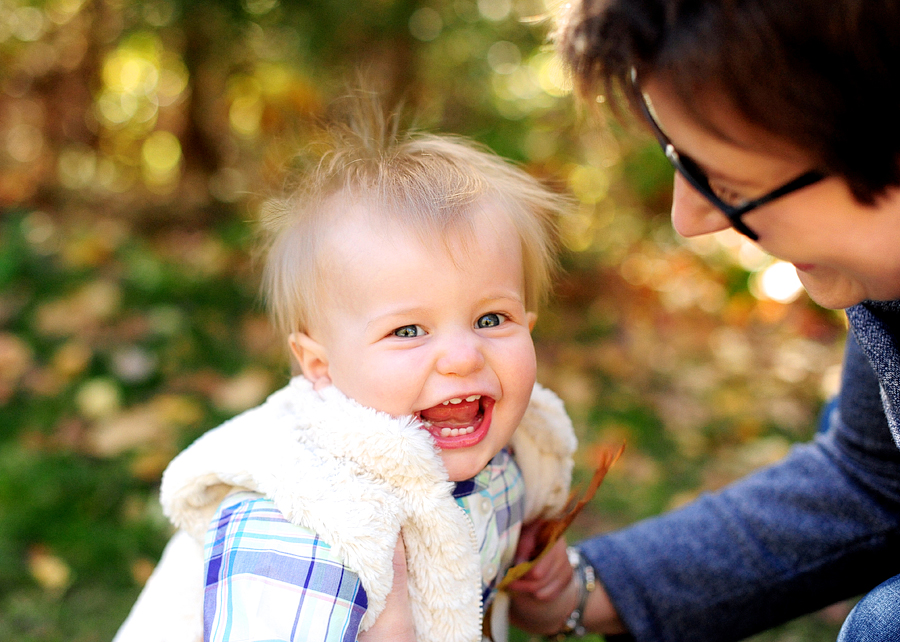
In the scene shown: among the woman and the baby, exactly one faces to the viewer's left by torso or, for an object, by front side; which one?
the woman

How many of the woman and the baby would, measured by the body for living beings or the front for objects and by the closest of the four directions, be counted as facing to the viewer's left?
1

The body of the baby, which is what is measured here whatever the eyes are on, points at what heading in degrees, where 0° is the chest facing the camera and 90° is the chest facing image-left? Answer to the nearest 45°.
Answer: approximately 315°

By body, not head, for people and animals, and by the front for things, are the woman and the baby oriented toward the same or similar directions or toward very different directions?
very different directions

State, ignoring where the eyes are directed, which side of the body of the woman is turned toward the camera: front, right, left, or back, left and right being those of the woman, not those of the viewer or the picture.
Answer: left
